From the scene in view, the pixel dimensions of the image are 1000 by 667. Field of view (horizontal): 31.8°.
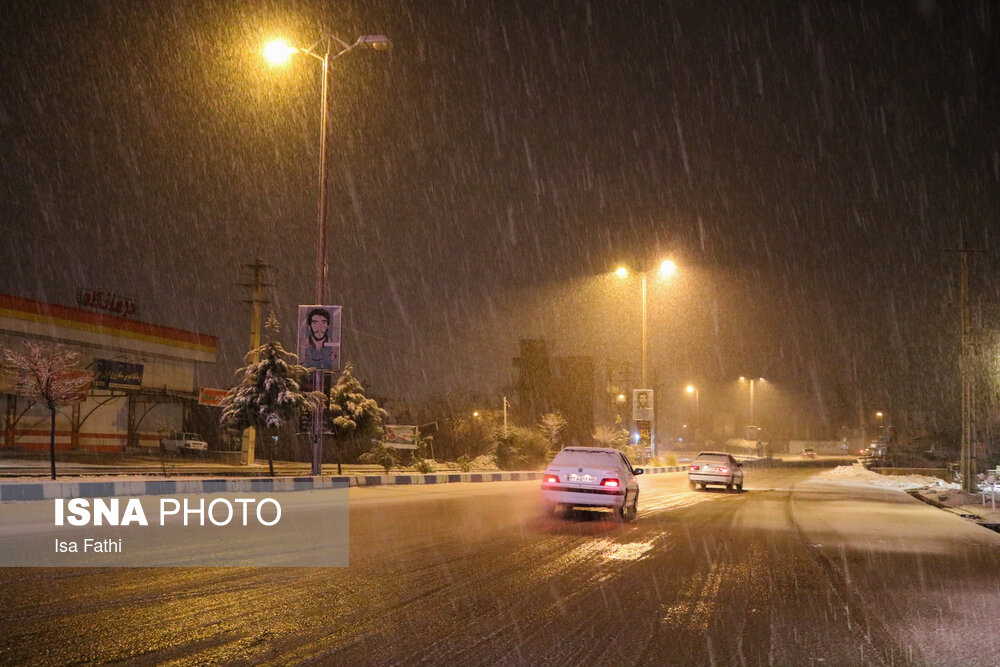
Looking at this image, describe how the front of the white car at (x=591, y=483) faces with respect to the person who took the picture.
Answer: facing away from the viewer

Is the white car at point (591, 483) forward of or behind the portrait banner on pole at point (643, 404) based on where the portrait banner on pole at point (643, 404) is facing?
forward

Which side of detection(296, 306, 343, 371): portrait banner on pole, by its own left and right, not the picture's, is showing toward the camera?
front

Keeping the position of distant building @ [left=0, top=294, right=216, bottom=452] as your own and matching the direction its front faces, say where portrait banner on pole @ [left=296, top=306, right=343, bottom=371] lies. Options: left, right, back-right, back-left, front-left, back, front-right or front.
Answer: front-right

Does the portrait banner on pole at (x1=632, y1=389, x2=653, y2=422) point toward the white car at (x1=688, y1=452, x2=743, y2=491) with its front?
yes

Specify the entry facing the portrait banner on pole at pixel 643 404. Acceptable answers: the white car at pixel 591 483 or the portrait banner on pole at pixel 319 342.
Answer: the white car

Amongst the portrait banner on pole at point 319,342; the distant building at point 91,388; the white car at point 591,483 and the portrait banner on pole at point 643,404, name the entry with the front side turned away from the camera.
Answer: the white car

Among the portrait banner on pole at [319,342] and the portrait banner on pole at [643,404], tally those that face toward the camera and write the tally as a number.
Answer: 2

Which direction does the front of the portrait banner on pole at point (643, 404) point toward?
toward the camera

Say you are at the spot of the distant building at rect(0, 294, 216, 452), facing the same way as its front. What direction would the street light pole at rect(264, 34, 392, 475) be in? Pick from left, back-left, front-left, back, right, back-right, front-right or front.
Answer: front-right

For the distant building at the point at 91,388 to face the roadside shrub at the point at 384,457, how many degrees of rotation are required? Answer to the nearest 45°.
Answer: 0° — it already faces it

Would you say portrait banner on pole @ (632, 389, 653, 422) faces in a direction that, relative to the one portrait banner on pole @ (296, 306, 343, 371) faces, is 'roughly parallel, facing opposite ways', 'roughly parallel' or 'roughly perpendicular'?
roughly parallel

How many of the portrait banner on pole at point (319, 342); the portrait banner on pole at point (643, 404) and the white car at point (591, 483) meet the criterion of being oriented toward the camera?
2

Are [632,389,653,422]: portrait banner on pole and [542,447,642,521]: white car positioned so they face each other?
yes

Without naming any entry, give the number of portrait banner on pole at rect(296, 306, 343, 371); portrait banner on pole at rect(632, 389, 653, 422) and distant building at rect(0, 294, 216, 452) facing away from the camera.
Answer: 0

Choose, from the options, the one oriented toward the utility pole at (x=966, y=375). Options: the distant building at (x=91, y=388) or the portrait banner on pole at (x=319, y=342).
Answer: the distant building
